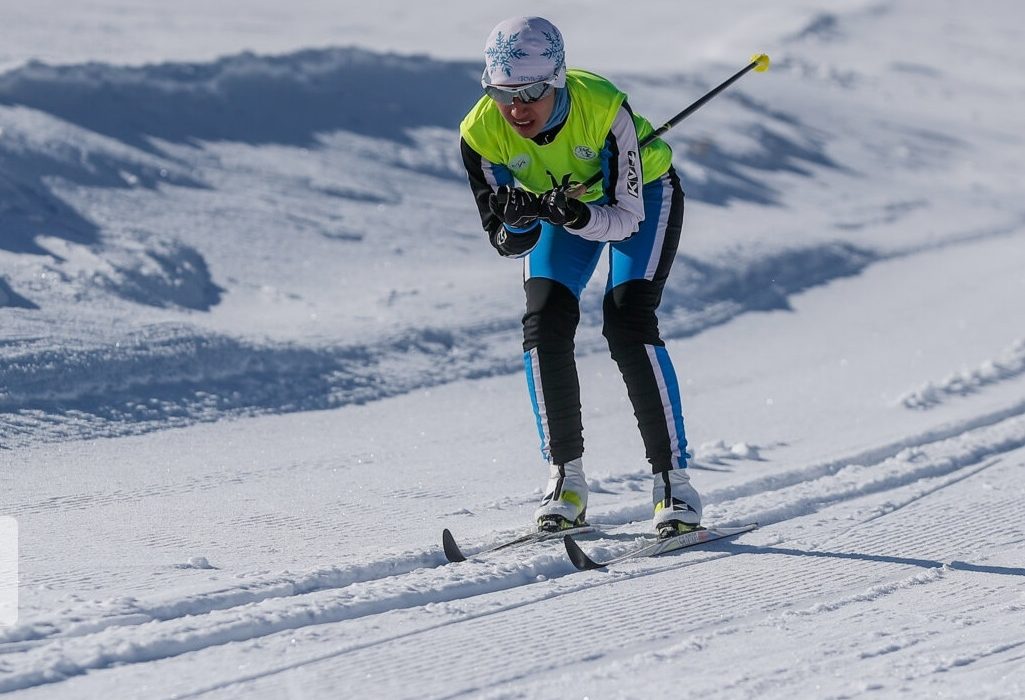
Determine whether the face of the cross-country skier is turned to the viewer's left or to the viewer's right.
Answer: to the viewer's left

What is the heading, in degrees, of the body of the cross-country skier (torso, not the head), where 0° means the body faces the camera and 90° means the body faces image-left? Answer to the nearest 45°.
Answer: approximately 45°

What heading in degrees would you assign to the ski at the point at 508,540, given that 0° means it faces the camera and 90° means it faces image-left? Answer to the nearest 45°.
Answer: approximately 45°

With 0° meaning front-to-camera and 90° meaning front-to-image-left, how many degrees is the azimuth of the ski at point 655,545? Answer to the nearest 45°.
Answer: approximately 45°
